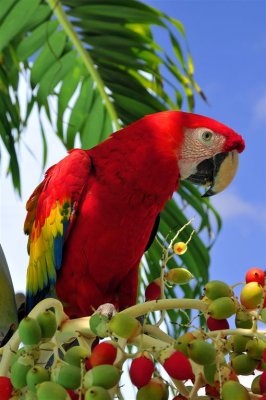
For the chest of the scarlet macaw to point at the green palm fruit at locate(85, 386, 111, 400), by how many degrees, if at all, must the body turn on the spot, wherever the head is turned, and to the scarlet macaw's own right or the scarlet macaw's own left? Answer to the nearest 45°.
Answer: approximately 45° to the scarlet macaw's own right

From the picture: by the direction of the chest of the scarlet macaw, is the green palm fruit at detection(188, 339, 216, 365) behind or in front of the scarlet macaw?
in front

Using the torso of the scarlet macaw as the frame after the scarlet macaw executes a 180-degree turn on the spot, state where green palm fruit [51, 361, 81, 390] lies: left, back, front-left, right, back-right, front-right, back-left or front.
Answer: back-left

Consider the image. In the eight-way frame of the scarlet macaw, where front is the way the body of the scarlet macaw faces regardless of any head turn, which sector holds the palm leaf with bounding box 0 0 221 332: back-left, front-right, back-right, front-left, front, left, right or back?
back-left

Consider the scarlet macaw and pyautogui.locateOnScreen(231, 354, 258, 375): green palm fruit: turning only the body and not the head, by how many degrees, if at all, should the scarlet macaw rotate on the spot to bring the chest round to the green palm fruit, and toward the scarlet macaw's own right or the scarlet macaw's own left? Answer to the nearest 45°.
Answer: approximately 45° to the scarlet macaw's own right

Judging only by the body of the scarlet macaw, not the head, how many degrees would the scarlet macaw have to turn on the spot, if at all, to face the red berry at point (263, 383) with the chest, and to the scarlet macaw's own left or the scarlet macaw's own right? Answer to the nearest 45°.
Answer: approximately 45° to the scarlet macaw's own right

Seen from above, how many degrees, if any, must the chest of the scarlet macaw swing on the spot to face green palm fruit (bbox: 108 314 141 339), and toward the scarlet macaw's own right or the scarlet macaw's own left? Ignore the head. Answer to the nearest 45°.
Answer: approximately 45° to the scarlet macaw's own right

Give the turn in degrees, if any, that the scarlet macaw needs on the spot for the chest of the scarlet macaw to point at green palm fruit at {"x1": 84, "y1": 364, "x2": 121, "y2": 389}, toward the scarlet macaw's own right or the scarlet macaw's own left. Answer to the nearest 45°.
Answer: approximately 45° to the scarlet macaw's own right

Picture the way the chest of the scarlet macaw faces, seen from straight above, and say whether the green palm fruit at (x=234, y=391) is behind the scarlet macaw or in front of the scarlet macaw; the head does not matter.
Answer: in front

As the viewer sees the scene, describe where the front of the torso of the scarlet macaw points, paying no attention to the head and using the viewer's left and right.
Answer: facing the viewer and to the right of the viewer

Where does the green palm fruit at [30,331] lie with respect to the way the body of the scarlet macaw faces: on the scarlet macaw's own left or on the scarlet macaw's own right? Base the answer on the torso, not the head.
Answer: on the scarlet macaw's own right

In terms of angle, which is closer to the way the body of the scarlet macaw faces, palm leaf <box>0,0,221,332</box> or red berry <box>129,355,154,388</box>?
the red berry
